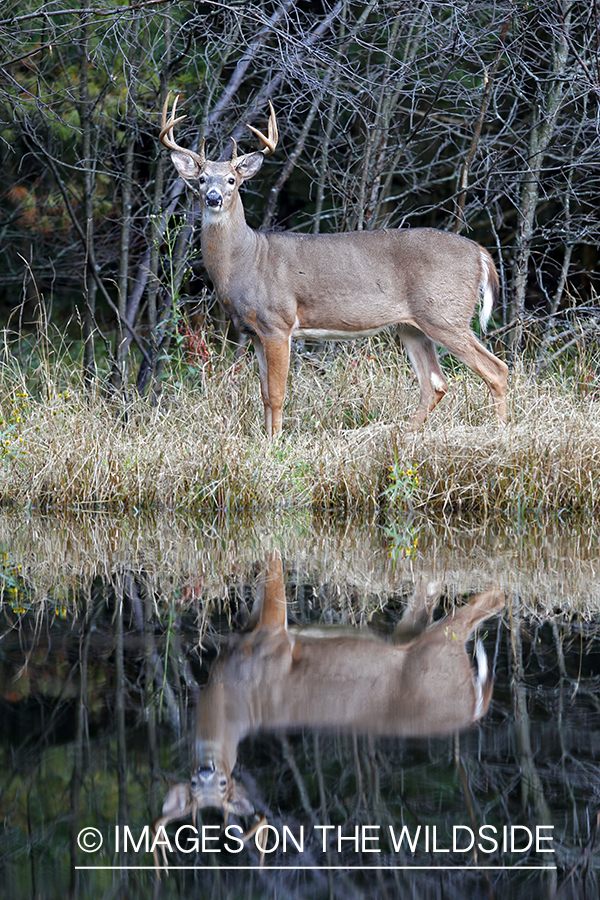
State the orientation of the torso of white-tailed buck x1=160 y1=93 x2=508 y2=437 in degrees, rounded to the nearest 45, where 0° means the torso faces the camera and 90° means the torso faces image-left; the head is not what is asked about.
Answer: approximately 90°
